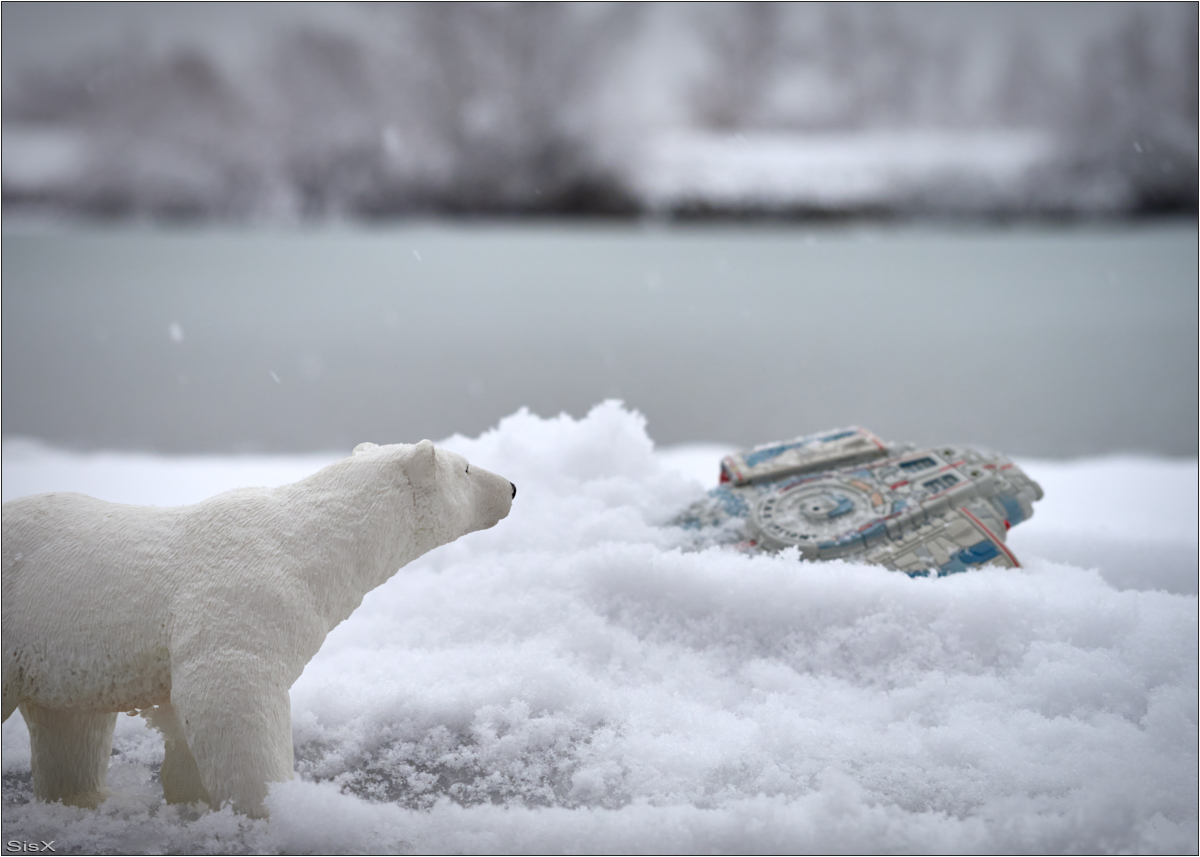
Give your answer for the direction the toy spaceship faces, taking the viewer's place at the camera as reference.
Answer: facing the viewer and to the left of the viewer

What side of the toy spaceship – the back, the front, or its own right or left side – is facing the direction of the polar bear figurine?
front

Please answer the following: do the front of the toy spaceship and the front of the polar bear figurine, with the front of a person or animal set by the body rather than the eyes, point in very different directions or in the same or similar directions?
very different directions

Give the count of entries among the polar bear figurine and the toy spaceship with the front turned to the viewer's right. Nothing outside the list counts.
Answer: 1

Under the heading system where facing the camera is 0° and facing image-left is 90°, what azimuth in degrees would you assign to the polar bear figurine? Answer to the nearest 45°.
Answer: approximately 270°
